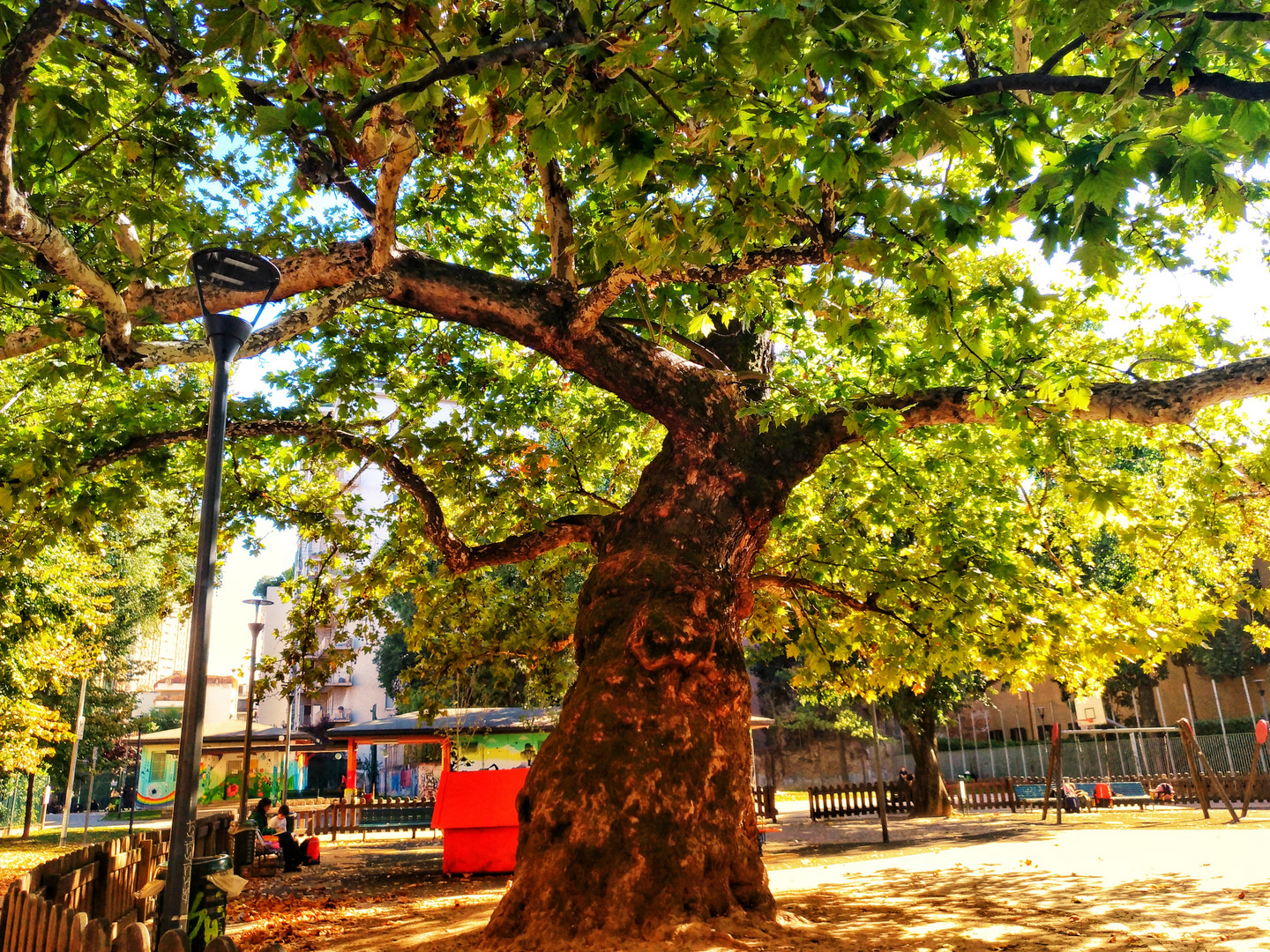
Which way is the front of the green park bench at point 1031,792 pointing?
toward the camera

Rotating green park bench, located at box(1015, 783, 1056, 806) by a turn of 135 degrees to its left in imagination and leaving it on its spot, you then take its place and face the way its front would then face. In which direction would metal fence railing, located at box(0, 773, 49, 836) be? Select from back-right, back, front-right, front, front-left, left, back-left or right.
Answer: back-left

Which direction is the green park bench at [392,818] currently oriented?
toward the camera

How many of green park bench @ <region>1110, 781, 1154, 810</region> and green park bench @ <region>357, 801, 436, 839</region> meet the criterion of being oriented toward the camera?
2

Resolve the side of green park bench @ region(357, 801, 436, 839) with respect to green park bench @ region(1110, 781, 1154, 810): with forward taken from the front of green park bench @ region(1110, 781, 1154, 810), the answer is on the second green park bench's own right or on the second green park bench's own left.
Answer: on the second green park bench's own right

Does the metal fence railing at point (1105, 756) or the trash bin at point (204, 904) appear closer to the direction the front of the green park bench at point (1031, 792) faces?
the trash bin

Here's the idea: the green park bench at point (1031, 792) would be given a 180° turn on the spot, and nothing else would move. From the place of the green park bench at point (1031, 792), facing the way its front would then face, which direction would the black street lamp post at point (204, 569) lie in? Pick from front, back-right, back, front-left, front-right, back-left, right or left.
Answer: back

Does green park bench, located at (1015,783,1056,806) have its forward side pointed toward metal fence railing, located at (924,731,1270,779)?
no

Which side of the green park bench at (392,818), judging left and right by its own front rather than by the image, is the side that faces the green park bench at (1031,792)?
left

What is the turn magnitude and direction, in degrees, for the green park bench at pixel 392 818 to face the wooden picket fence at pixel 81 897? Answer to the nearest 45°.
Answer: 0° — it already faces it

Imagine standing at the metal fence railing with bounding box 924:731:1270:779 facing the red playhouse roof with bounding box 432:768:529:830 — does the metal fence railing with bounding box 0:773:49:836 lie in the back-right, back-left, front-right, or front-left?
front-right

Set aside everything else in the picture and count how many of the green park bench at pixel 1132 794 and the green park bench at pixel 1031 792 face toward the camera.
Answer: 2

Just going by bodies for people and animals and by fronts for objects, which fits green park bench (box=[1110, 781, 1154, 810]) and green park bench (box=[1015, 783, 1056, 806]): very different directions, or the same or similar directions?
same or similar directions

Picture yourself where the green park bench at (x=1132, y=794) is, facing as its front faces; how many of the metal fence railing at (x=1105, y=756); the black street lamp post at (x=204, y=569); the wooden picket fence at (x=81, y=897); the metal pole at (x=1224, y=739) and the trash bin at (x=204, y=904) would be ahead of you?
3

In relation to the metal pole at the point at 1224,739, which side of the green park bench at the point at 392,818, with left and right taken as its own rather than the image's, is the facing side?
left
